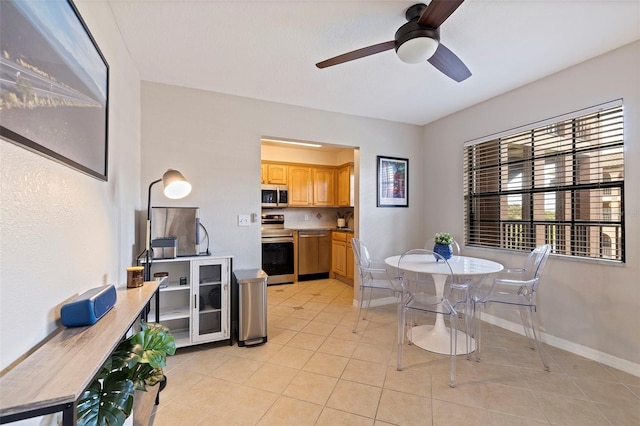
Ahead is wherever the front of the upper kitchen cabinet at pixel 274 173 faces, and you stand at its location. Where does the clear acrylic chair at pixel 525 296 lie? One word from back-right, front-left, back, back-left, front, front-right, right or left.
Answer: front-left

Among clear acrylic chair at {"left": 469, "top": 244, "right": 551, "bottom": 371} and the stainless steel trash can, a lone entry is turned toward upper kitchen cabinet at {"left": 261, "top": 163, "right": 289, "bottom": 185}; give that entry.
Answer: the clear acrylic chair

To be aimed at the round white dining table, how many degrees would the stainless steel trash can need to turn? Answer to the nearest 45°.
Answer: approximately 90° to its left

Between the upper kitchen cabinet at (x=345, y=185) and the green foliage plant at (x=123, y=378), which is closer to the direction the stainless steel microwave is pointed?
the green foliage plant

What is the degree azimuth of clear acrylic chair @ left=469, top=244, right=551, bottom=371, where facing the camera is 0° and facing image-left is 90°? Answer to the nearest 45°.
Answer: approximately 90°

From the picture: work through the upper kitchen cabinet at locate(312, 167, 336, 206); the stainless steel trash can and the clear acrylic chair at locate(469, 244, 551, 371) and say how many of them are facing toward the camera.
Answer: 2

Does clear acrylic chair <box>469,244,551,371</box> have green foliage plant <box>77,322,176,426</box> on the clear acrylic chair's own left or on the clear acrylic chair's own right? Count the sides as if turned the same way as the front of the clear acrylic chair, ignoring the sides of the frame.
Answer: on the clear acrylic chair's own left

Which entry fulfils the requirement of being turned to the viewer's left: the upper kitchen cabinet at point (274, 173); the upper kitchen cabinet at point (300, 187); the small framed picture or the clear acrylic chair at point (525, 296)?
the clear acrylic chair

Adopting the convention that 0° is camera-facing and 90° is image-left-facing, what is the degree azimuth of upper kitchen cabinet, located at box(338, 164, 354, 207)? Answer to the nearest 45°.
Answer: approximately 45°

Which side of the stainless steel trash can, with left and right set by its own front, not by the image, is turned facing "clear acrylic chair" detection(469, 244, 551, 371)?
left
